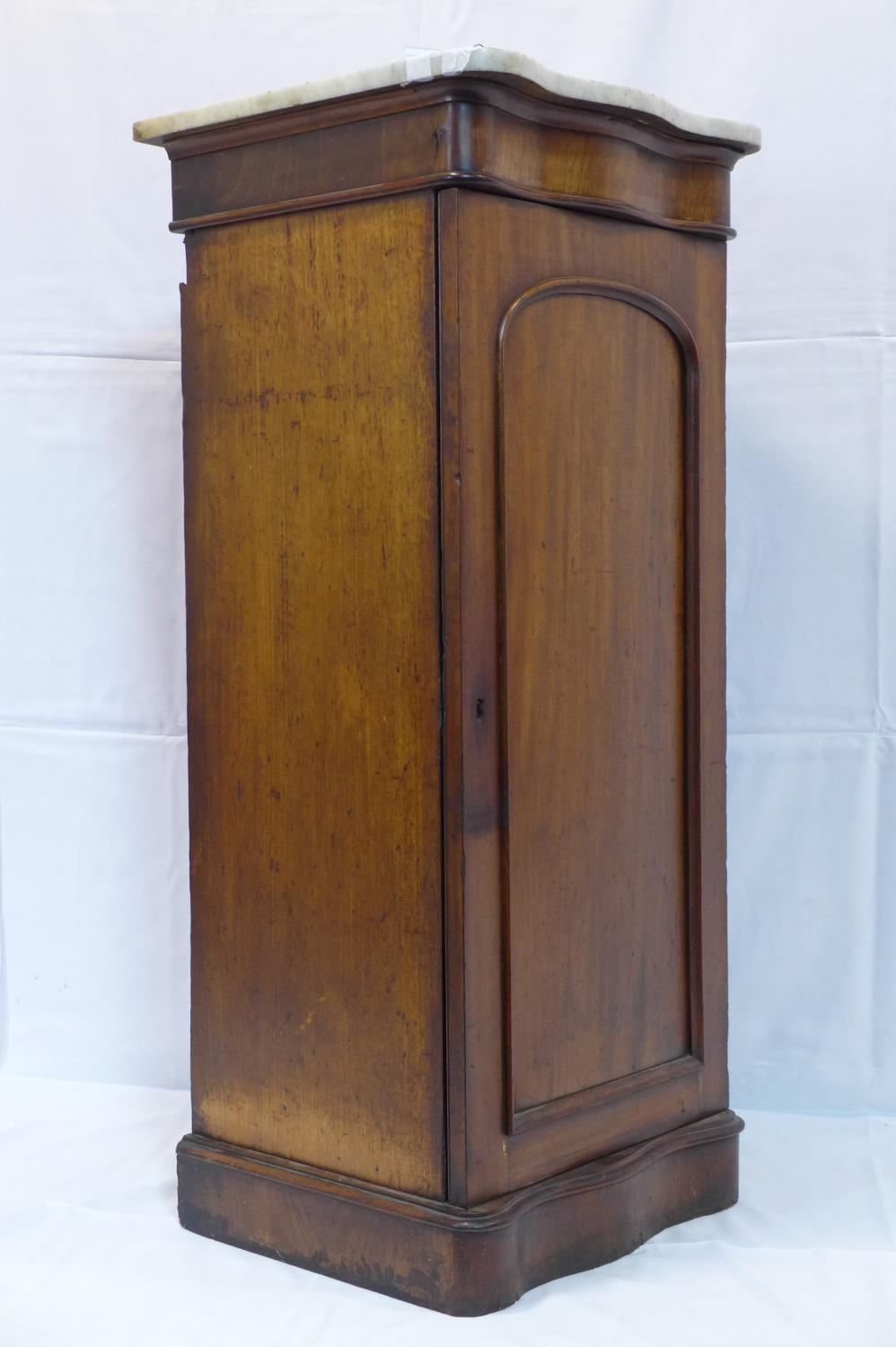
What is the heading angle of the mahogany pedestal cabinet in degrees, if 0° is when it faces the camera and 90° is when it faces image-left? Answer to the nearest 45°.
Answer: approximately 315°
